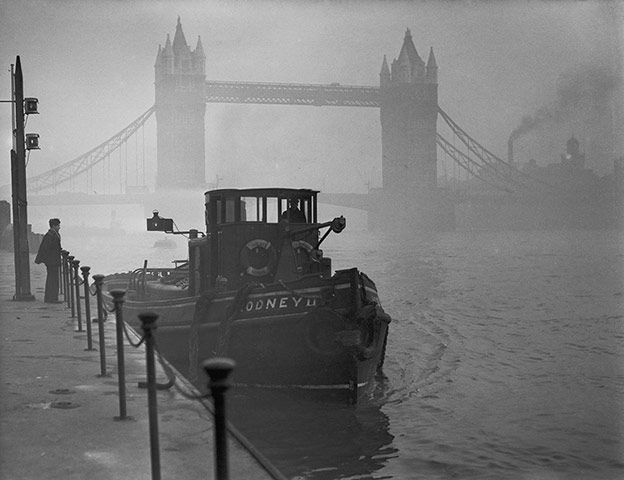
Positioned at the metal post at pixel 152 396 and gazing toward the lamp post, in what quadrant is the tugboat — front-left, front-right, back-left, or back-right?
front-right

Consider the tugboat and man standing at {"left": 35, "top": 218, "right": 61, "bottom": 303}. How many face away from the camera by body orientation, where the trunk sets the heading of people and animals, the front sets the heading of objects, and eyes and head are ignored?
0

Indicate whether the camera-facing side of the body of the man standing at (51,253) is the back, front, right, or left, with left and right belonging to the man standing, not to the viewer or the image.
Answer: right

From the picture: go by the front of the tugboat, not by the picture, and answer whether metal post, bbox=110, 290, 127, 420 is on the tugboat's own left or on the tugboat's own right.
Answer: on the tugboat's own right

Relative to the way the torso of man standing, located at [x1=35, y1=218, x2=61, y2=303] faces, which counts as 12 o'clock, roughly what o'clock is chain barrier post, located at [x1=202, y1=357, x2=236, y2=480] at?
The chain barrier post is roughly at 3 o'clock from the man standing.

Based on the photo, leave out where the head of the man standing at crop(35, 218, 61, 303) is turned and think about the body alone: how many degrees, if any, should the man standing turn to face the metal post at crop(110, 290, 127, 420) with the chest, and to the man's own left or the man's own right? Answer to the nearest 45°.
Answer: approximately 90° to the man's own right

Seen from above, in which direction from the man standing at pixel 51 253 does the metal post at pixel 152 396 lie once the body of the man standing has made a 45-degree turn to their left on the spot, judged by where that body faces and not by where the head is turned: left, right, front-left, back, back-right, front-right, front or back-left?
back-right

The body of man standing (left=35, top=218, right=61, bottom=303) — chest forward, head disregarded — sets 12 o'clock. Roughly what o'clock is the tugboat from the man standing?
The tugboat is roughly at 2 o'clock from the man standing.

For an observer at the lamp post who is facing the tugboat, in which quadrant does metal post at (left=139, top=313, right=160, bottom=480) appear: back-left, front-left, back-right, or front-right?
front-right

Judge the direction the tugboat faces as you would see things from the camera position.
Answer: facing the viewer and to the right of the viewer

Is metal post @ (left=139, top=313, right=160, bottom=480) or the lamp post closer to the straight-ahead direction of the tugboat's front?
the metal post

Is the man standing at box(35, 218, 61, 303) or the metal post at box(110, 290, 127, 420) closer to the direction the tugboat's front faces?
the metal post

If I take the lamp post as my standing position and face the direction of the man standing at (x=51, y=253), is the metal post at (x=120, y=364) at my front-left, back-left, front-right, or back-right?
front-right

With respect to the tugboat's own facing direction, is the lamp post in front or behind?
behind

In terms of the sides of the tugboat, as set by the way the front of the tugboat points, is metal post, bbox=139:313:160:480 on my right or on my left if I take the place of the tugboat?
on my right
